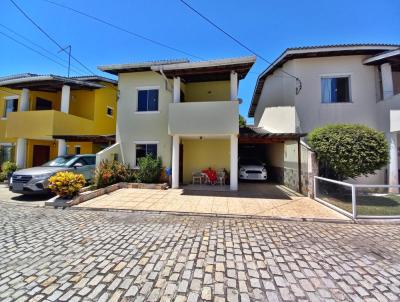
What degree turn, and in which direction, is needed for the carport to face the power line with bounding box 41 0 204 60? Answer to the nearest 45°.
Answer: approximately 45° to its right

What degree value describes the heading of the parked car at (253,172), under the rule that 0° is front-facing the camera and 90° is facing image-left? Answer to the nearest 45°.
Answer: approximately 0°

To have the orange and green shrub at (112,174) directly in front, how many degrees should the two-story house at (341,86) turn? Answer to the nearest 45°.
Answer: approximately 45° to its right

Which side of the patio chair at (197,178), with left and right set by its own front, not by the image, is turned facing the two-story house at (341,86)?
left

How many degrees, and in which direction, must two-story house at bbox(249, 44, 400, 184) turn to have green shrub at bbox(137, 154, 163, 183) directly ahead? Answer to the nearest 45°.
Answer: approximately 45° to its right

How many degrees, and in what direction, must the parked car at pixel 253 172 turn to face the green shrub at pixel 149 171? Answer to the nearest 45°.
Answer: approximately 45° to its right
